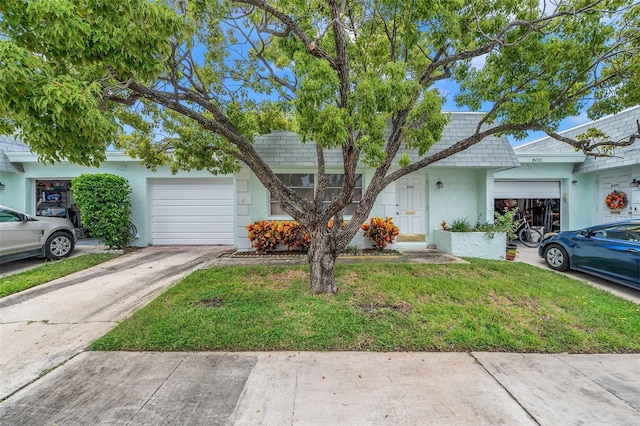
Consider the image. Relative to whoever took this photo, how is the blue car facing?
facing away from the viewer and to the left of the viewer

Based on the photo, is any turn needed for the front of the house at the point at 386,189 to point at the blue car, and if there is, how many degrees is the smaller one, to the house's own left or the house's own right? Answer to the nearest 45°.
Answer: approximately 45° to the house's own left

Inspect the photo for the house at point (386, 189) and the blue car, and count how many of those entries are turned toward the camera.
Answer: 1

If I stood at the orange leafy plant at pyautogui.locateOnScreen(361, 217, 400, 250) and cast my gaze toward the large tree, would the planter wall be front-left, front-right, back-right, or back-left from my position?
back-left

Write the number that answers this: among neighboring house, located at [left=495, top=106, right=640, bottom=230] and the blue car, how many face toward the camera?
1

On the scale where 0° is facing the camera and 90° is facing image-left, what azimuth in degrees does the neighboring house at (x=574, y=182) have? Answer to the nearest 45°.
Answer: approximately 0°

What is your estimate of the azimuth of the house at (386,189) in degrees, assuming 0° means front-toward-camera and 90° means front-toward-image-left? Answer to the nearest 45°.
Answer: approximately 0°

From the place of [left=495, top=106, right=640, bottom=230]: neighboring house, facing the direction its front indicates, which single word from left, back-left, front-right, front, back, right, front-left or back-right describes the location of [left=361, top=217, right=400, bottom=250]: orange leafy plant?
front-right

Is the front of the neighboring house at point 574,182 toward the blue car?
yes

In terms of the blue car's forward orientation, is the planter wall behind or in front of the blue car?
in front

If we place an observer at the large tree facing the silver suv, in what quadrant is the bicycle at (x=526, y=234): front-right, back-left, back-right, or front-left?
back-right
